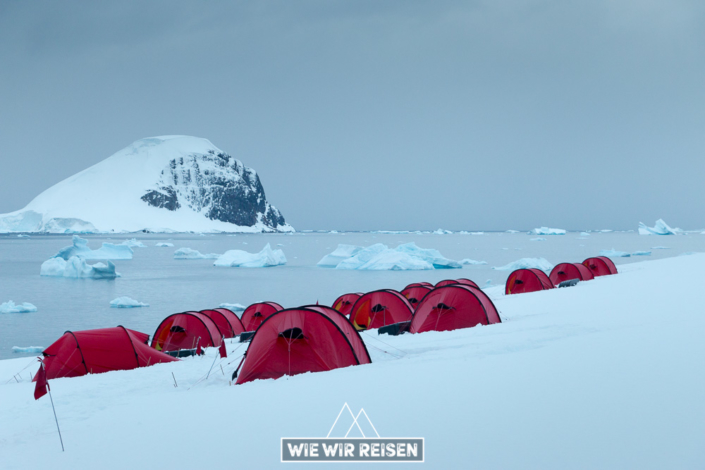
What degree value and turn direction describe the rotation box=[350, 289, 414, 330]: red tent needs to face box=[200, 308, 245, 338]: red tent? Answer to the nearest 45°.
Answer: approximately 45° to its right

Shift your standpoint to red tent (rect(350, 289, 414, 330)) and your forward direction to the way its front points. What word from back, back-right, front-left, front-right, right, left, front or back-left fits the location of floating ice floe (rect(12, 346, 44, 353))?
front-right

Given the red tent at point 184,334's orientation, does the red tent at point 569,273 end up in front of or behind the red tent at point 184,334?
behind

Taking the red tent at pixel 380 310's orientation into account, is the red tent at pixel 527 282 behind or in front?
behind

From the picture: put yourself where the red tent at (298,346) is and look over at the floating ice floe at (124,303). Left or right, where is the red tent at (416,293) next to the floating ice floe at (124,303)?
right

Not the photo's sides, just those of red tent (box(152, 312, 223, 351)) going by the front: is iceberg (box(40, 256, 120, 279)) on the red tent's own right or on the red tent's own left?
on the red tent's own right

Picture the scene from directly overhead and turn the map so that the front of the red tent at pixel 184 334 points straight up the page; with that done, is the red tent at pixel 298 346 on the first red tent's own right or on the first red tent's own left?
on the first red tent's own left

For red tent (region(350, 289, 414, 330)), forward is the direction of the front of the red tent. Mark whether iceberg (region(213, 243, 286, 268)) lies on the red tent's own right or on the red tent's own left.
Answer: on the red tent's own right

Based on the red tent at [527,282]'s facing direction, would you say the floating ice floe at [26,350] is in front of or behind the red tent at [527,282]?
in front

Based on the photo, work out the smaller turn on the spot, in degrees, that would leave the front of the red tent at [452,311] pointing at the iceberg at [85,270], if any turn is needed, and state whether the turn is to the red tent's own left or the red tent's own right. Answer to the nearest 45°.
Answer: approximately 90° to the red tent's own right

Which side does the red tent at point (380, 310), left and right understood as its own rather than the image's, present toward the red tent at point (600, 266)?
back
